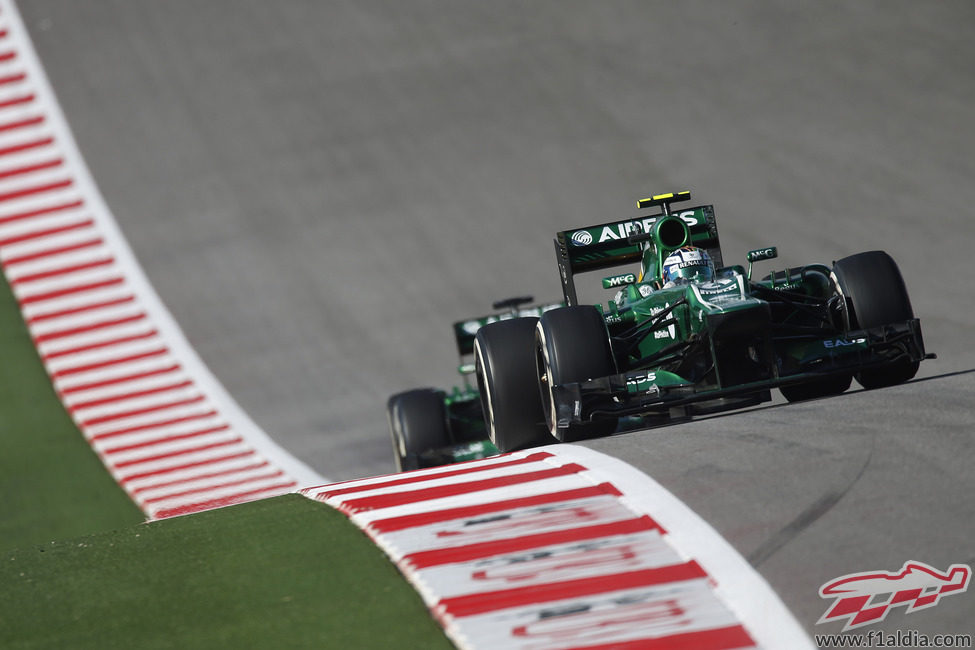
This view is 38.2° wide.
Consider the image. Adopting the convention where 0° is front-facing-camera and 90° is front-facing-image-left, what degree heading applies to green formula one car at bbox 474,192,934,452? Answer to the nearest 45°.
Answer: approximately 0°
